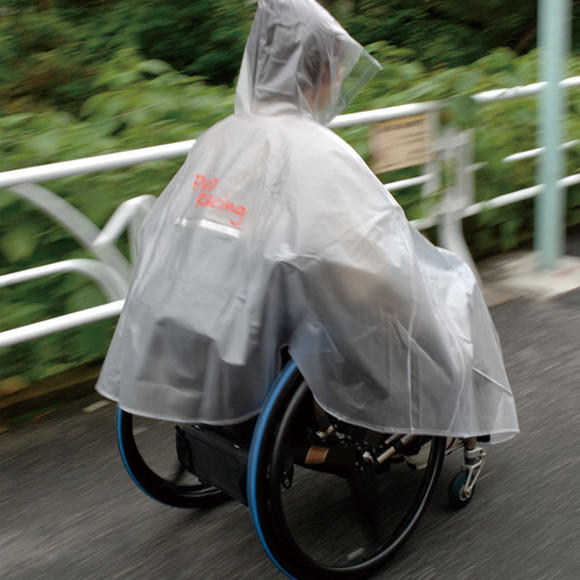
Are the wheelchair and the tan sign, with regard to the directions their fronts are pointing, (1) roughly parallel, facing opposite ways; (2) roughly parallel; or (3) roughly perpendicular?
roughly perpendicular

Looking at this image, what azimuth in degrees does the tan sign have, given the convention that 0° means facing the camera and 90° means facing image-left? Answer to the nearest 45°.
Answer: approximately 315°

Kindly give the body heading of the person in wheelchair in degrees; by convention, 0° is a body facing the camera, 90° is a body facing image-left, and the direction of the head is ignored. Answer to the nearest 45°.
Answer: approximately 225°

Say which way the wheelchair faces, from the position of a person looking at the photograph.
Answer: facing away from the viewer and to the right of the viewer

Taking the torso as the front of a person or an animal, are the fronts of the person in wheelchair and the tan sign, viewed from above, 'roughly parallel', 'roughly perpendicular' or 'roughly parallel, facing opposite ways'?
roughly perpendicular
